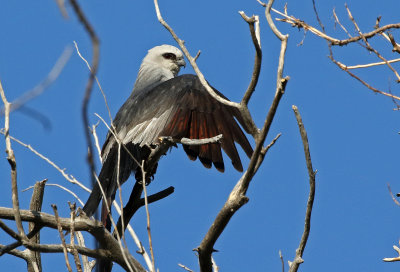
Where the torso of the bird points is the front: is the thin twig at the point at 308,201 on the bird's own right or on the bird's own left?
on the bird's own right

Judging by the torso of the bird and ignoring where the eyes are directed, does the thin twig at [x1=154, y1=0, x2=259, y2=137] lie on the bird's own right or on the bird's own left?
on the bird's own right

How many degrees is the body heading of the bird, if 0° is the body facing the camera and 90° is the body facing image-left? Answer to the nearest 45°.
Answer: approximately 225°
